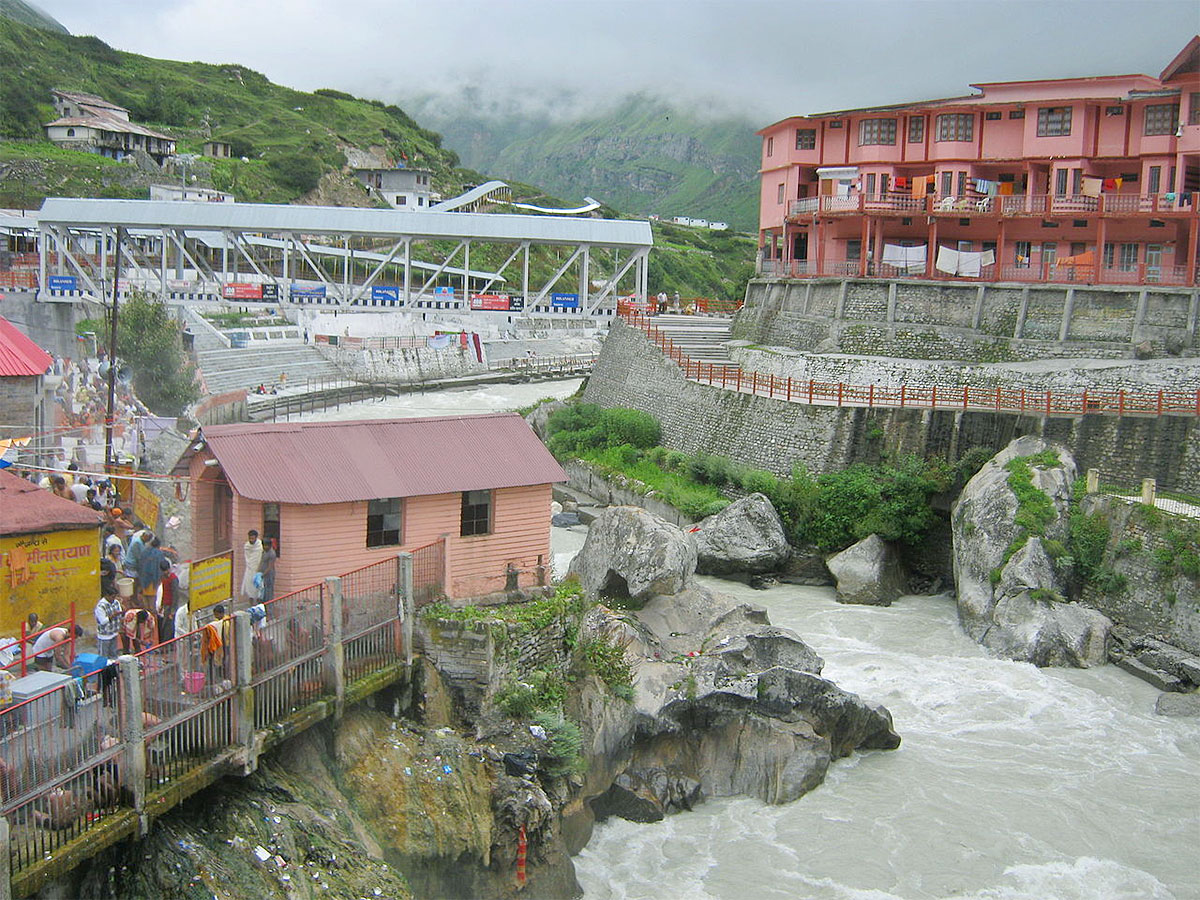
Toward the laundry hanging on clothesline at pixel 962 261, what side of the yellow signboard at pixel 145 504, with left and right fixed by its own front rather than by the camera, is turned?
left

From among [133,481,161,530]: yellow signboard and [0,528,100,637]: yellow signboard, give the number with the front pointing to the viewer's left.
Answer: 0

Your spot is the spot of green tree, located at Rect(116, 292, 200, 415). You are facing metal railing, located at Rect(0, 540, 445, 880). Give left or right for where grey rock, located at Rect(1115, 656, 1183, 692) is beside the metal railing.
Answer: left

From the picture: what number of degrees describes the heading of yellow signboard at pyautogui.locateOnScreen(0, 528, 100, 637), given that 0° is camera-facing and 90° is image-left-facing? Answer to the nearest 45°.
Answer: approximately 0°

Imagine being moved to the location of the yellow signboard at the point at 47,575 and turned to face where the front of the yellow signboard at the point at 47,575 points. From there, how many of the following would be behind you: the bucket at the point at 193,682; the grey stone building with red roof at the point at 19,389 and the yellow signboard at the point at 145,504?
2

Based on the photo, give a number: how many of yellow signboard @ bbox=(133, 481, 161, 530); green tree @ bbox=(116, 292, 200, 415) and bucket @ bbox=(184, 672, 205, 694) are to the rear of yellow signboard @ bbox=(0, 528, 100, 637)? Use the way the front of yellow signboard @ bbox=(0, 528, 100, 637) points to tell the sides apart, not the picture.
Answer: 2

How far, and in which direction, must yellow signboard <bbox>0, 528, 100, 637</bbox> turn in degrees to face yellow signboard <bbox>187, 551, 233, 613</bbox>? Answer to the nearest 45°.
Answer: approximately 45° to its left

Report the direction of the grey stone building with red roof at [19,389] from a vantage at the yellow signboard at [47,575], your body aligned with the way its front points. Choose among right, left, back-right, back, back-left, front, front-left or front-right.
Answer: back

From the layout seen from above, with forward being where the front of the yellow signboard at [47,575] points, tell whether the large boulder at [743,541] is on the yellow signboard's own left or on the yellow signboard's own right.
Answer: on the yellow signboard's own left
